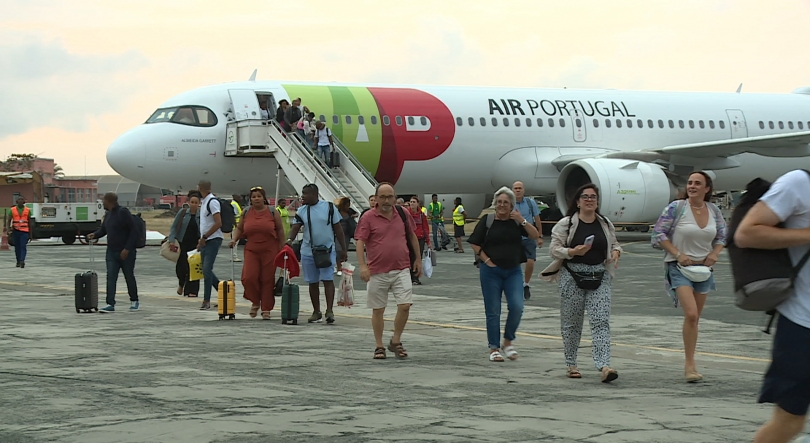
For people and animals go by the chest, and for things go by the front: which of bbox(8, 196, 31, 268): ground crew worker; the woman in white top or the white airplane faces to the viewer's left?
the white airplane

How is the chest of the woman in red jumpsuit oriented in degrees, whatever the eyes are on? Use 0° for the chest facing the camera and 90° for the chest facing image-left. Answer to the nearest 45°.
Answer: approximately 0°

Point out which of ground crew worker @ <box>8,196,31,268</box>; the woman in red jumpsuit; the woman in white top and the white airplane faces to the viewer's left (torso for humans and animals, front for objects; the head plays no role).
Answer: the white airplane

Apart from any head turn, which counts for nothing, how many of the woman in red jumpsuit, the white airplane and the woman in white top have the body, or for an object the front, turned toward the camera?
2

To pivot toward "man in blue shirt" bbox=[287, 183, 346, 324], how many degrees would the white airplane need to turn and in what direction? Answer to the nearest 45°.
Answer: approximately 90° to its left

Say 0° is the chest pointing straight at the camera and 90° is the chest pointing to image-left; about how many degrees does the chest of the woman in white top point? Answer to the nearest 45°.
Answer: approximately 0°

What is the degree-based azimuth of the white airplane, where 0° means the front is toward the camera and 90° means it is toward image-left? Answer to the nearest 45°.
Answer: approximately 90°
